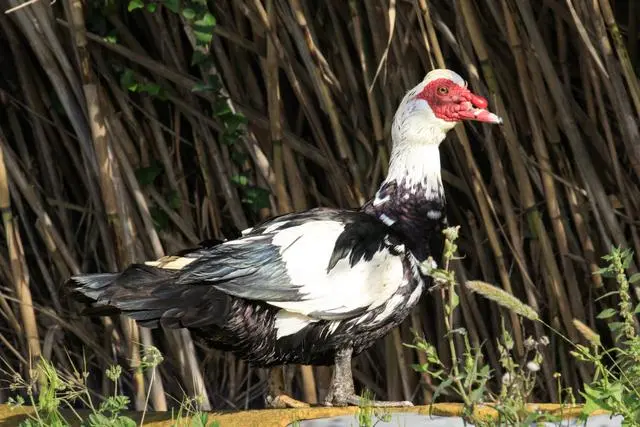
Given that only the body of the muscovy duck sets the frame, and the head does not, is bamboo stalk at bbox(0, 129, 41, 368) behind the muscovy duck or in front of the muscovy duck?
behind

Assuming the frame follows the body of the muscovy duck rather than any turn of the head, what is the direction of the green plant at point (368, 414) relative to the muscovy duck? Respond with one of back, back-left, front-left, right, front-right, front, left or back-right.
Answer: right

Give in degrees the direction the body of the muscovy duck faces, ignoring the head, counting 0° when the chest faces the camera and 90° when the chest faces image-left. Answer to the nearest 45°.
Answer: approximately 270°

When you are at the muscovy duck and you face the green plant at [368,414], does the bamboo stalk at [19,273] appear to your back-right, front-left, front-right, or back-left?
back-right

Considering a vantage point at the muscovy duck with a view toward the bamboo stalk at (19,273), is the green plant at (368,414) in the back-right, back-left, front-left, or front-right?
back-left

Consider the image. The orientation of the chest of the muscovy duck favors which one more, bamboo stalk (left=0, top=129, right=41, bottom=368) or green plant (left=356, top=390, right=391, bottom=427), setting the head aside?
the green plant
